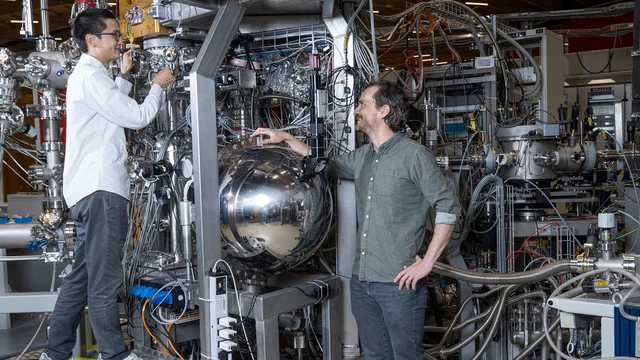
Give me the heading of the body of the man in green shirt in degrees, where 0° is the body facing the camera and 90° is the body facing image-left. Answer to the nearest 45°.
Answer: approximately 45°

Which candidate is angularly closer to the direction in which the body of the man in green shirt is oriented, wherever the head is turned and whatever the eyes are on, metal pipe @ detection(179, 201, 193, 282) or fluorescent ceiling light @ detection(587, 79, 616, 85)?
the metal pipe

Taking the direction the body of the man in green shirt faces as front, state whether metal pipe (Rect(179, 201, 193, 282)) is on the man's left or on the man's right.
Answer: on the man's right

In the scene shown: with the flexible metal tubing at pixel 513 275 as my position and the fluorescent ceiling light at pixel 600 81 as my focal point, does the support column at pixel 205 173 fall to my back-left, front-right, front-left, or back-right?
back-left

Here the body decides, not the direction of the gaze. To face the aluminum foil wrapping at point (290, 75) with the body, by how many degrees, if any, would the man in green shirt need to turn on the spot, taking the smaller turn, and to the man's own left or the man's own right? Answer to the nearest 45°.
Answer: approximately 90° to the man's own right

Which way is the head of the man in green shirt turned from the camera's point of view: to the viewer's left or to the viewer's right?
to the viewer's left

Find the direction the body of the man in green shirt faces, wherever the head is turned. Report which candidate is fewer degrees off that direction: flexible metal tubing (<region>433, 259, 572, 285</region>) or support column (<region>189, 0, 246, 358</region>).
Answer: the support column

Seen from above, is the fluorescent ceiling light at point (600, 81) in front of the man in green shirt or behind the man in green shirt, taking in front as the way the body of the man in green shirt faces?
behind

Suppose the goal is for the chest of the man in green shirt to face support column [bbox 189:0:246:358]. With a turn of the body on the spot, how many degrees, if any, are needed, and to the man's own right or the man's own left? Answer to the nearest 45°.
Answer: approximately 45° to the man's own right

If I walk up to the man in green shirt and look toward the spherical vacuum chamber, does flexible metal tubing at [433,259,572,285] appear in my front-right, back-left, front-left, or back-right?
back-right

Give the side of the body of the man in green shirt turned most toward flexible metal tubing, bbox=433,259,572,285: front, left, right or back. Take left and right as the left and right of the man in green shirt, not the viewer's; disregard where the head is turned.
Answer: back
